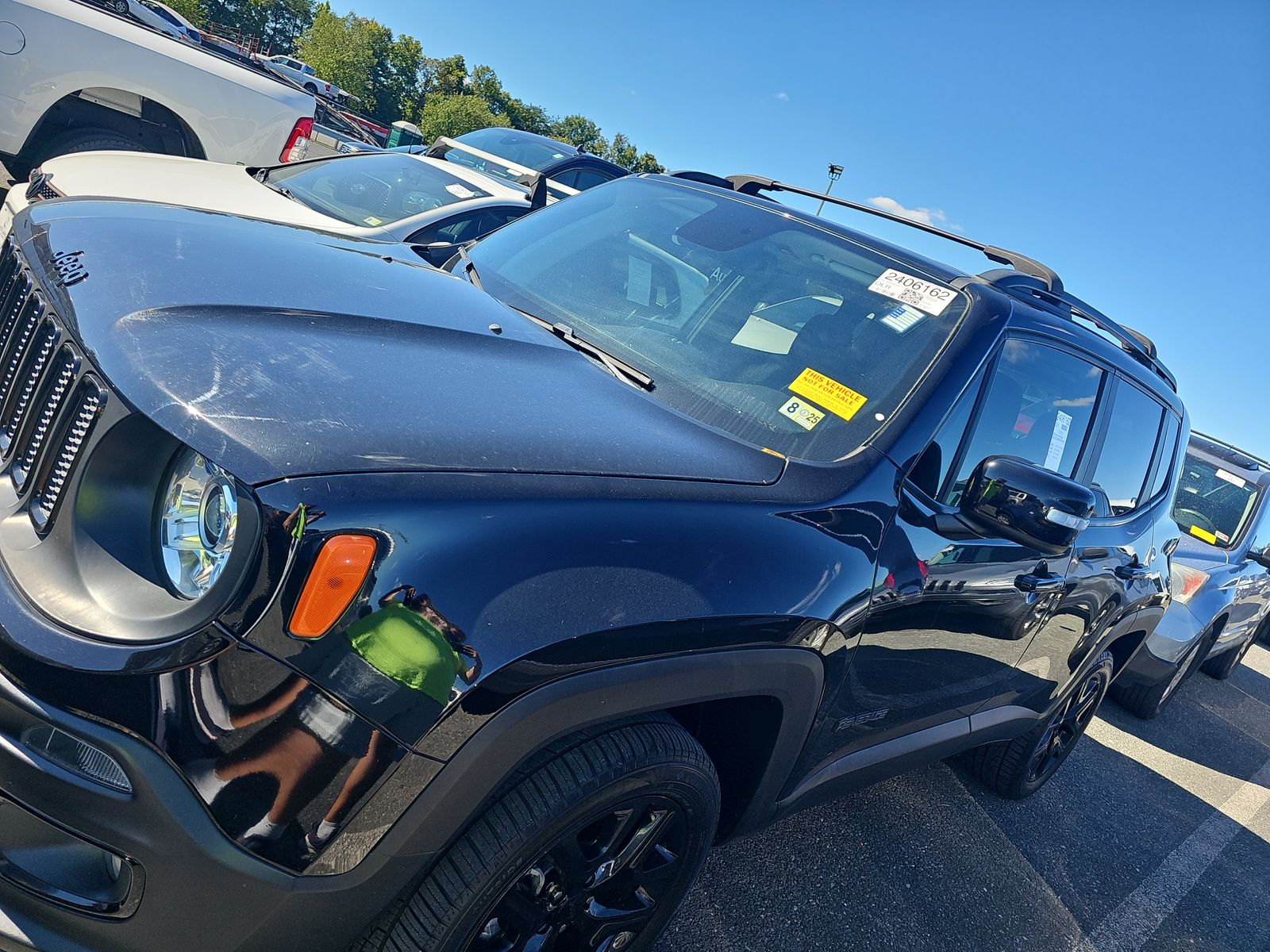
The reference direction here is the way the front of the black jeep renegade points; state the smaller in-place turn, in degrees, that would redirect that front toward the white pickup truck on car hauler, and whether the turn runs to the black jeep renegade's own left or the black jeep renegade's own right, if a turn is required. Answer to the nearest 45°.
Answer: approximately 90° to the black jeep renegade's own right

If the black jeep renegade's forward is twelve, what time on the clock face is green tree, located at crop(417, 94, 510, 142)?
The green tree is roughly at 4 o'clock from the black jeep renegade.

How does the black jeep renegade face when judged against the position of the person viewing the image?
facing the viewer and to the left of the viewer

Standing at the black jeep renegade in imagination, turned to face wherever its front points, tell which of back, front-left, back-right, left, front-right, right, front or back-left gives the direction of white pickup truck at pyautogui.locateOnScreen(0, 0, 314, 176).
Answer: right
